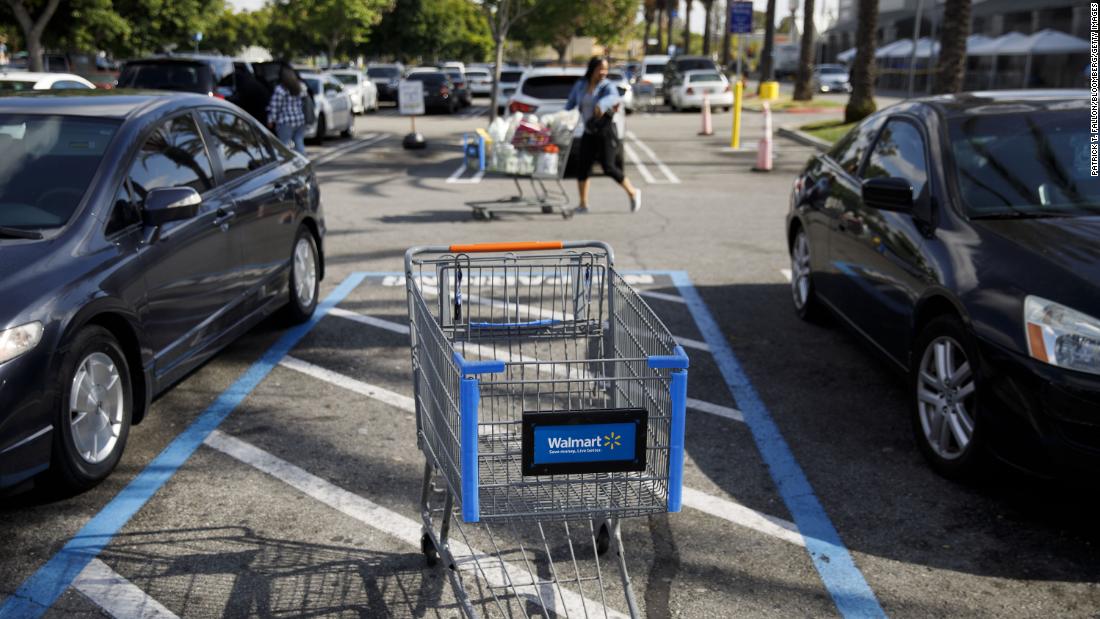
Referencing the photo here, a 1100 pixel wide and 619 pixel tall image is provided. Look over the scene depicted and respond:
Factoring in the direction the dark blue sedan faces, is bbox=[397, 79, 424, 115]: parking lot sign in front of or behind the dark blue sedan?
behind

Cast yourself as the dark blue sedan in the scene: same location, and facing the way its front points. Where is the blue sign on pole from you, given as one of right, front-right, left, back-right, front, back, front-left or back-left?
back

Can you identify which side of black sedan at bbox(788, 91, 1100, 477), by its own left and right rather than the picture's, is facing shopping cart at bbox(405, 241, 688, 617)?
right

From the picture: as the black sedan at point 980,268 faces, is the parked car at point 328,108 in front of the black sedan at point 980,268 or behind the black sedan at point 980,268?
behind

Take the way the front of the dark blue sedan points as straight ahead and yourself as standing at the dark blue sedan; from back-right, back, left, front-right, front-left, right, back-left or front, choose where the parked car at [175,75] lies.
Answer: back-right

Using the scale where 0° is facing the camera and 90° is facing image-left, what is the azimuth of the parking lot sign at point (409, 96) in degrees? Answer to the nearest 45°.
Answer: approximately 0°

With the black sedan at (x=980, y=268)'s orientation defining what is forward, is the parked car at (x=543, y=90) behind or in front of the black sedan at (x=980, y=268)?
behind

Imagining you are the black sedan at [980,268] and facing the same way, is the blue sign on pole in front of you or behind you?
behind

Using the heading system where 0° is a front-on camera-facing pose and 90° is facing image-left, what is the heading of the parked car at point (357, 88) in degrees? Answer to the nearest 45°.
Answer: approximately 315°

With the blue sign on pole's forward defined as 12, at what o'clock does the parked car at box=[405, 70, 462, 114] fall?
The parked car is roughly at 2 o'clock from the blue sign on pole.

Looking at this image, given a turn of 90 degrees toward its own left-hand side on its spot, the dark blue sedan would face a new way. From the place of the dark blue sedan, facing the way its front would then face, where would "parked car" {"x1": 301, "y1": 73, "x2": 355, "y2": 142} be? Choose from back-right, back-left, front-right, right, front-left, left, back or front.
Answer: back-left
